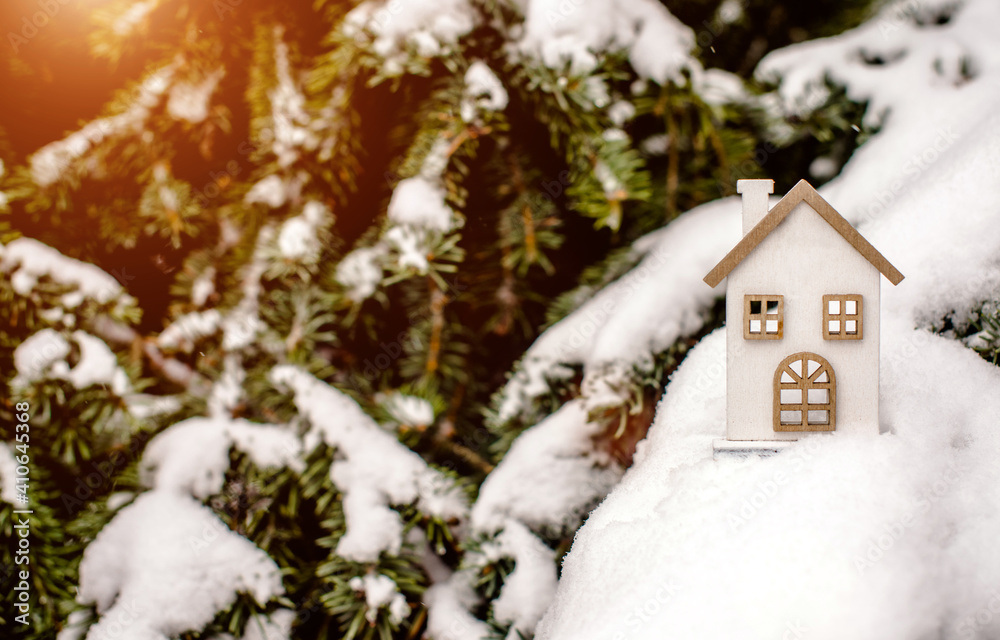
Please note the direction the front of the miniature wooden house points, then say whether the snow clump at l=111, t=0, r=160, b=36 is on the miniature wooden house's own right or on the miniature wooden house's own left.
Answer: on the miniature wooden house's own right

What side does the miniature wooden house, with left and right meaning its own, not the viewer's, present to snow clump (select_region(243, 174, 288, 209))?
right

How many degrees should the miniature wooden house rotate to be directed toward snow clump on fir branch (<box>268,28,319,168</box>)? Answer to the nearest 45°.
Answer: approximately 90° to its right

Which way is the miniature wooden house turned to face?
toward the camera

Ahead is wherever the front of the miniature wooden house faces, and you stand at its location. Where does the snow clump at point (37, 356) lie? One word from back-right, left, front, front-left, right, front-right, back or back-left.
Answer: right
